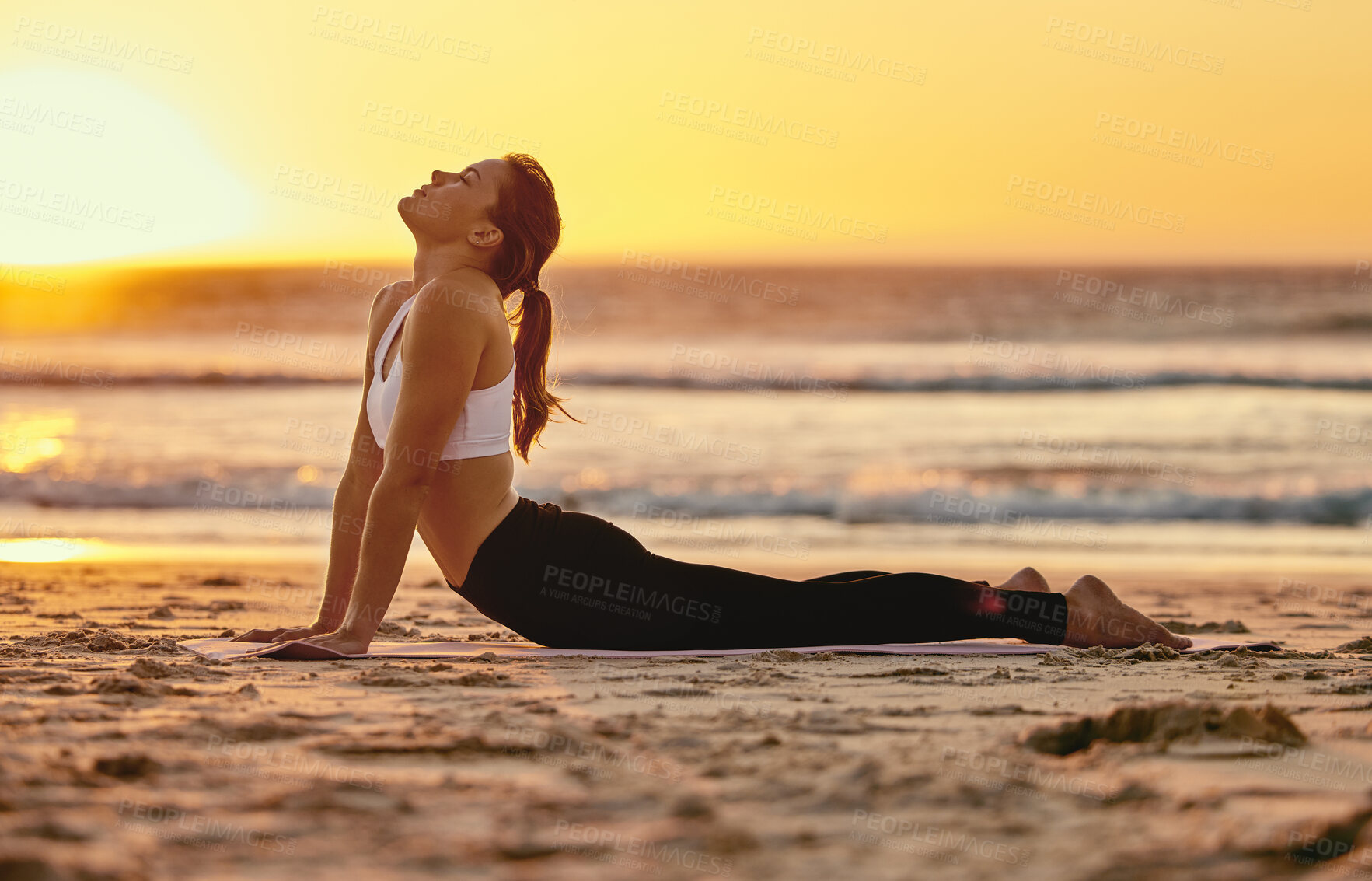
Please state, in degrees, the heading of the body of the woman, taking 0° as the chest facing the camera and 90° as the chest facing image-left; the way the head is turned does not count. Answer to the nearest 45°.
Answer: approximately 90°
